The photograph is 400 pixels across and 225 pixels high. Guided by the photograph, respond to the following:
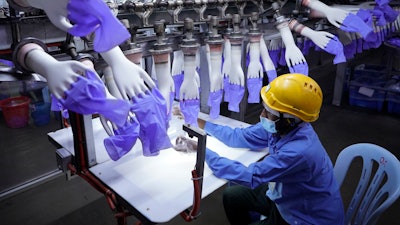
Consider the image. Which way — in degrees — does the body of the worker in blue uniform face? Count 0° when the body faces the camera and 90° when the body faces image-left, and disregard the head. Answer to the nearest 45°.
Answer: approximately 90°

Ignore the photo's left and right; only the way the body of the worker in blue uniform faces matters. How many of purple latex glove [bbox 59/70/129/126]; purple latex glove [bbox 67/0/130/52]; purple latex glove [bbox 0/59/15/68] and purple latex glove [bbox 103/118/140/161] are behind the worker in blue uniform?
0

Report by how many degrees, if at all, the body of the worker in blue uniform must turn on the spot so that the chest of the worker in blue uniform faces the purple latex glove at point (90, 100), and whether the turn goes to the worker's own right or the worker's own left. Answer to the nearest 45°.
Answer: approximately 45° to the worker's own left

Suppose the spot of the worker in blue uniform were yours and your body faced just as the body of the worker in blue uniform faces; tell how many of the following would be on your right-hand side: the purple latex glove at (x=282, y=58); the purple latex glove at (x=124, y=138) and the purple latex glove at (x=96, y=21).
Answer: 1

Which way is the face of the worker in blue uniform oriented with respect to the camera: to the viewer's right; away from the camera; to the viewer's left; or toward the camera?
to the viewer's left

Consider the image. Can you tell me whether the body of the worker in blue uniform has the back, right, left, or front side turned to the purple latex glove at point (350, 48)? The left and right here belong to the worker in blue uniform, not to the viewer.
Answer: right

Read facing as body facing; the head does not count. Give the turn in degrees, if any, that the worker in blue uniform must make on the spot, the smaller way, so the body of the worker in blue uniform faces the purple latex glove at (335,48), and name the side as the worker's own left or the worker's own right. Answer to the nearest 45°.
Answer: approximately 90° to the worker's own right

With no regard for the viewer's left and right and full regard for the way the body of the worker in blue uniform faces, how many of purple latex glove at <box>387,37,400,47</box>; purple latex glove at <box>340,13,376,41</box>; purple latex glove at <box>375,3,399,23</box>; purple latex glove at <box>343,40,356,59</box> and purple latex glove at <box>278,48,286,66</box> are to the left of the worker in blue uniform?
0

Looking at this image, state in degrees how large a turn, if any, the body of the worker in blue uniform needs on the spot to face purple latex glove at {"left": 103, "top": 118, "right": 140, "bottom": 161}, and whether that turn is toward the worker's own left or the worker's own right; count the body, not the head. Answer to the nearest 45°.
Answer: approximately 45° to the worker's own left
